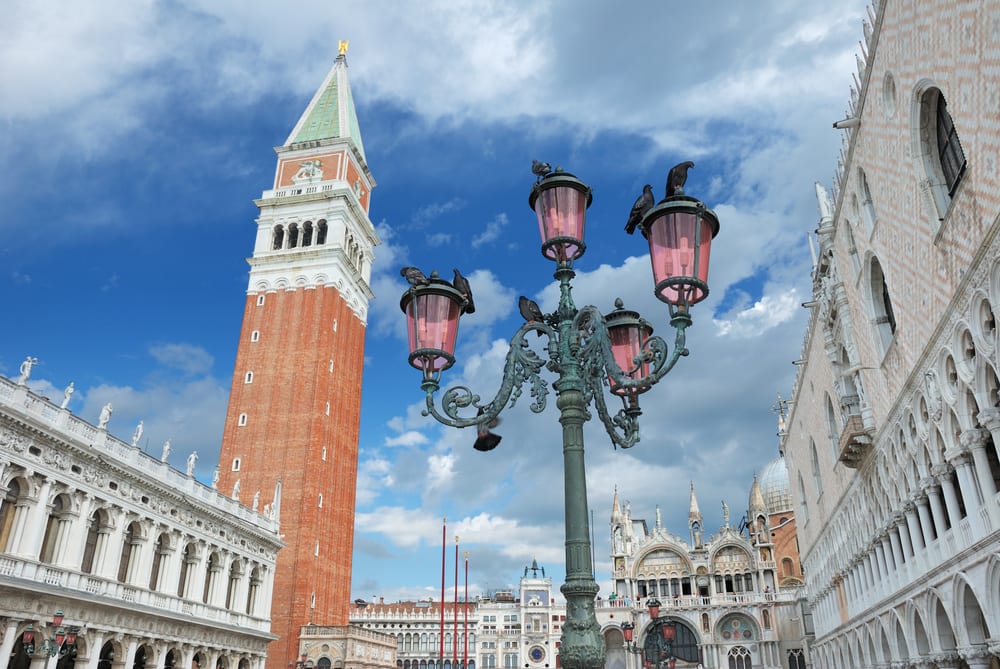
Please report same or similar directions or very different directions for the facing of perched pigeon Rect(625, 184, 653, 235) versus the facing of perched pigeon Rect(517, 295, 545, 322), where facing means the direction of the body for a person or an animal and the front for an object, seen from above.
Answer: very different directions

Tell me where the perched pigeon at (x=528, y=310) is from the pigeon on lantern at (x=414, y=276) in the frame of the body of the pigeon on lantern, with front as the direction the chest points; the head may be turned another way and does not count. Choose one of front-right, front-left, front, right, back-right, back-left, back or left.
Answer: back

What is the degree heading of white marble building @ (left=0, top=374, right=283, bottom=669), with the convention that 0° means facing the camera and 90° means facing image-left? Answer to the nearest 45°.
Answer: approximately 315°

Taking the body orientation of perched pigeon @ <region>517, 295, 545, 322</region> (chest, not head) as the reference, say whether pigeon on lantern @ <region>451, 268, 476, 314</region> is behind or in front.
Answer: in front

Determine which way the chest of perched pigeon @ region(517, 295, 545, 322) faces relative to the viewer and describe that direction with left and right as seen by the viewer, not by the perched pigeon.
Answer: facing to the left of the viewer

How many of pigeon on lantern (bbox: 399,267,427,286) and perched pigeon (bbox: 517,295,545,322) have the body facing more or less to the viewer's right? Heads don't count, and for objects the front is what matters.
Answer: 0

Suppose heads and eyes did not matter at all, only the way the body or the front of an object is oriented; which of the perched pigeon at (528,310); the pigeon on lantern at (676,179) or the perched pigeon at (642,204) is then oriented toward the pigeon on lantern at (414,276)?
the perched pigeon at (528,310)

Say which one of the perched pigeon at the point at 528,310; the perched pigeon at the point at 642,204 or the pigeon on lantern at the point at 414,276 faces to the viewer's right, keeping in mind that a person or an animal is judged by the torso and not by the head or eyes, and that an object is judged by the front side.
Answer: the perched pigeon at the point at 642,204

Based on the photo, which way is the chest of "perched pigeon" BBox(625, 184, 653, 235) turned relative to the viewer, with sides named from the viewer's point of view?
facing to the right of the viewer

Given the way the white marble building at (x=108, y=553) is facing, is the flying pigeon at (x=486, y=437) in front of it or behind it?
in front

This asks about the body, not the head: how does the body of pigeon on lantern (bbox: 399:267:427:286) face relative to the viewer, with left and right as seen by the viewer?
facing to the left of the viewer

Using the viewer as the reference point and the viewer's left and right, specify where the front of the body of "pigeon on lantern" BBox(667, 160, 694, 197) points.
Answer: facing to the right of the viewer

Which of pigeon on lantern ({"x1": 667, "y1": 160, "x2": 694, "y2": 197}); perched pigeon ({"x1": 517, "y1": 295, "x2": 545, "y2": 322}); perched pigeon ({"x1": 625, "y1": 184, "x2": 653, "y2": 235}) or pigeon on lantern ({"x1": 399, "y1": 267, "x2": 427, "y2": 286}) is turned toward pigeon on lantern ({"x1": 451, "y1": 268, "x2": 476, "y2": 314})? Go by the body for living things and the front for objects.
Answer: perched pigeon ({"x1": 517, "y1": 295, "x2": 545, "y2": 322})
